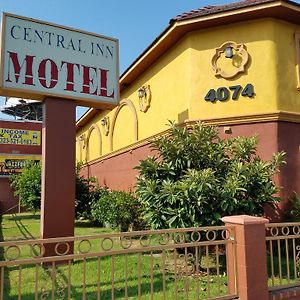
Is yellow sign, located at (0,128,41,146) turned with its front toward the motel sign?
yes

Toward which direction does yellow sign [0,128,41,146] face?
toward the camera

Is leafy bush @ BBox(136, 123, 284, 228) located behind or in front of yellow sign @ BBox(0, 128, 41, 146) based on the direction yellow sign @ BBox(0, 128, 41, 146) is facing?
in front

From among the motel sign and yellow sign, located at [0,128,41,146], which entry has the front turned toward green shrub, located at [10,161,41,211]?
the yellow sign

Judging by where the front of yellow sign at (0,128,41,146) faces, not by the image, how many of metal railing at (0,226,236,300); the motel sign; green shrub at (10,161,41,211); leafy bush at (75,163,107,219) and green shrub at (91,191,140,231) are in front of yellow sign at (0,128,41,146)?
5

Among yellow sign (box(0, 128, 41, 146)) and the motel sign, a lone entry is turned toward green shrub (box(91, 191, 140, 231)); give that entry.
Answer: the yellow sign

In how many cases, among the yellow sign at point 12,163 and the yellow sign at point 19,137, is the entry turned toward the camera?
2

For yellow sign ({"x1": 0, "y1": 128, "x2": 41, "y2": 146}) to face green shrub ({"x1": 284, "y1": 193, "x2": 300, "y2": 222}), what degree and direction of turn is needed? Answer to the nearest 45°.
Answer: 0° — it already faces it

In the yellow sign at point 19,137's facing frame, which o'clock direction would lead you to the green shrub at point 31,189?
The green shrub is roughly at 12 o'clock from the yellow sign.

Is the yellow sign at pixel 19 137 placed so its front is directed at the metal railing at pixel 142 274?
yes

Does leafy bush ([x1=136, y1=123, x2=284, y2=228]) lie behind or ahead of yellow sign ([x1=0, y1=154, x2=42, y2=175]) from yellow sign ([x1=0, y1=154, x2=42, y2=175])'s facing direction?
ahead

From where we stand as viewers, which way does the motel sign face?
facing the viewer and to the right of the viewer

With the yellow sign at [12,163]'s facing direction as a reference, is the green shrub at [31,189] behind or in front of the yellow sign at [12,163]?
in front

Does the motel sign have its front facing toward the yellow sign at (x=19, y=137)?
no

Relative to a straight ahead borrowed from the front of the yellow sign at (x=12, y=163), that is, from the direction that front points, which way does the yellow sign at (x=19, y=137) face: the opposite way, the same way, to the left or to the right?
the same way
